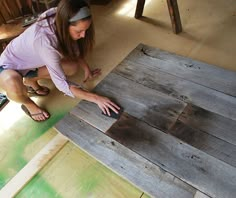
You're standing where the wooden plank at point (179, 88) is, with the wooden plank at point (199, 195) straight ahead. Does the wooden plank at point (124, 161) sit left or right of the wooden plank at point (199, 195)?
right

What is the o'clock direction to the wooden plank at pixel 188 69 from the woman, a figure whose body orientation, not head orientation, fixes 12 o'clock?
The wooden plank is roughly at 11 o'clock from the woman.

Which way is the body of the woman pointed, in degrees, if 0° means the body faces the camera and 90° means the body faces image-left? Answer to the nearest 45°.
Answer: approximately 315°
